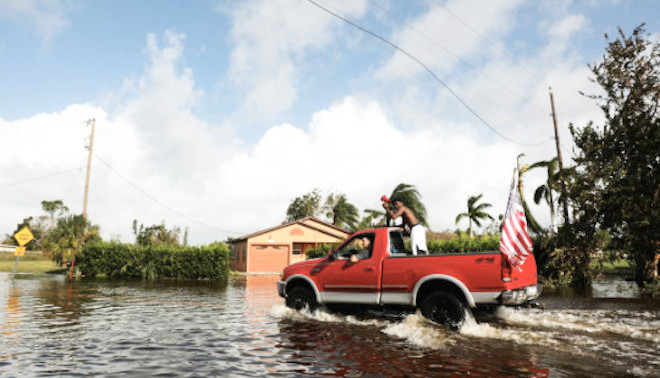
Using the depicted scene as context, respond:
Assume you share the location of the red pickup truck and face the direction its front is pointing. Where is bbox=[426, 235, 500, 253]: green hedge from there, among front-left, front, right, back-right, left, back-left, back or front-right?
front-right

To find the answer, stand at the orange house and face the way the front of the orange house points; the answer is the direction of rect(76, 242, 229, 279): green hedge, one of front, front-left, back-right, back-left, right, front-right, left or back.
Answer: front-right

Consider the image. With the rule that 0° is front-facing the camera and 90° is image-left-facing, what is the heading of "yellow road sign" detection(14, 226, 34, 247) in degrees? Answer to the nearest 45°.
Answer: approximately 0°

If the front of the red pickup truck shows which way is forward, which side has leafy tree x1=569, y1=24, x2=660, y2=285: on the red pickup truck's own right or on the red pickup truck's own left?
on the red pickup truck's own right

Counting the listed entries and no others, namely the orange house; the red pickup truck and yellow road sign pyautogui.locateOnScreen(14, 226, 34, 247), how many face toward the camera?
2

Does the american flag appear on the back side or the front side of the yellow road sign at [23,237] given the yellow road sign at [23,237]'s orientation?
on the front side

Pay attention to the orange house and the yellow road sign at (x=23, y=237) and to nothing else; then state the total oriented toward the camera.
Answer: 2

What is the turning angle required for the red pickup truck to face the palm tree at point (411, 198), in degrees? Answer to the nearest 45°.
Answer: approximately 45° to its right

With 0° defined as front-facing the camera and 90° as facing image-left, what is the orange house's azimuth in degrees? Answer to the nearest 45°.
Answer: approximately 0°

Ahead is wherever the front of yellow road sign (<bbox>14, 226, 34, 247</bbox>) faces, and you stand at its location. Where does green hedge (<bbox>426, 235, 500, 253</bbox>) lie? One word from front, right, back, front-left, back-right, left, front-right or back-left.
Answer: front-left

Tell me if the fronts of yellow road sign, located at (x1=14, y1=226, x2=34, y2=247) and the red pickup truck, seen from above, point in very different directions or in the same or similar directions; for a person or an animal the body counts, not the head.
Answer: very different directions

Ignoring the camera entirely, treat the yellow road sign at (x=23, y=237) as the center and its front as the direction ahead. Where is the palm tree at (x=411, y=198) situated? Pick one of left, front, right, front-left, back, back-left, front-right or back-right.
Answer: left

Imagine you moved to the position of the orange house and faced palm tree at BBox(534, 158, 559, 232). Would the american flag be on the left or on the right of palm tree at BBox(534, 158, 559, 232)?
right
